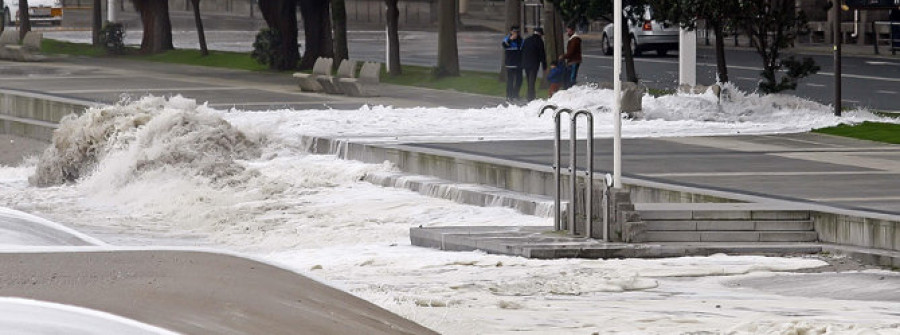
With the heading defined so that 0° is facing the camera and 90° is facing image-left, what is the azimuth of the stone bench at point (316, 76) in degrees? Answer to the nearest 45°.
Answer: approximately 45°

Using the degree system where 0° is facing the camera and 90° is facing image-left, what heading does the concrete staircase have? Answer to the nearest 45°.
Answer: approximately 0°

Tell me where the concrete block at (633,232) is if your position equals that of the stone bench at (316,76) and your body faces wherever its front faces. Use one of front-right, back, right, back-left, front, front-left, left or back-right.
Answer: front-left

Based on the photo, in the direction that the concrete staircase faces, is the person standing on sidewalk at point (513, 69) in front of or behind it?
behind

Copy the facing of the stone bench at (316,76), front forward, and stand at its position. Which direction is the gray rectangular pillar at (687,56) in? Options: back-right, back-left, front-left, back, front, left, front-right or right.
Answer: left

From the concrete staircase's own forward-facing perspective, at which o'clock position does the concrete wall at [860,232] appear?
The concrete wall is roughly at 10 o'clock from the concrete staircase.

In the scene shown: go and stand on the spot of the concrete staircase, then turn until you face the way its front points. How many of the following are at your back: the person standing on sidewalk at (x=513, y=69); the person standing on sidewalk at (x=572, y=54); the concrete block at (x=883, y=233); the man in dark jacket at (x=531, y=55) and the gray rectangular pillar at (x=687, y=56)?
4

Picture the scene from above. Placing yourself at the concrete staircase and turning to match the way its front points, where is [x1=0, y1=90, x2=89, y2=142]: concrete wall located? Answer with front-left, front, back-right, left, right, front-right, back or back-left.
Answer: back-right

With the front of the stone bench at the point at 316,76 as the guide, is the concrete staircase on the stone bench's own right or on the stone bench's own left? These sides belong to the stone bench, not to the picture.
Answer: on the stone bench's own left

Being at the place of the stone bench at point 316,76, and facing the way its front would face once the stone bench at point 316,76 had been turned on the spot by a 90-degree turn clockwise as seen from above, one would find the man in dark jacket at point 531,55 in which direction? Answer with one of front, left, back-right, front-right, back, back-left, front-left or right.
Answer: back

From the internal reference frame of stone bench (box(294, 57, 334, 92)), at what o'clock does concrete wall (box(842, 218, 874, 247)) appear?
The concrete wall is roughly at 10 o'clock from the stone bench.

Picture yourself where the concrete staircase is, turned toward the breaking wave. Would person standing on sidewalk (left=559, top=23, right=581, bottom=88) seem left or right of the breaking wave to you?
right

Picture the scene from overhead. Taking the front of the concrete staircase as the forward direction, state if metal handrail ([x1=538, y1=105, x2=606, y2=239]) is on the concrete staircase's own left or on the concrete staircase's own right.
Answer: on the concrete staircase's own right
